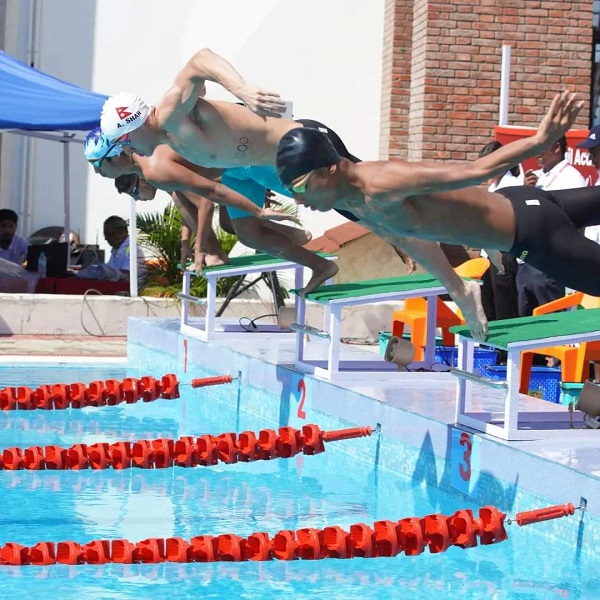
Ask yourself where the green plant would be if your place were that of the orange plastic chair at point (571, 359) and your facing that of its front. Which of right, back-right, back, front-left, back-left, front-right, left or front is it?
right

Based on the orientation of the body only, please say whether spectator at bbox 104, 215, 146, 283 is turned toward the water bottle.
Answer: yes

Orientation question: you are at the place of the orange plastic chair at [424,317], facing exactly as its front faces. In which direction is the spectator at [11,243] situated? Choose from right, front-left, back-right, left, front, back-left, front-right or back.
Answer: right

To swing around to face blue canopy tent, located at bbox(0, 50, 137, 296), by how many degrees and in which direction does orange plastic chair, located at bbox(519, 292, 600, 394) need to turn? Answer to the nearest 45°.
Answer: approximately 90° to its right

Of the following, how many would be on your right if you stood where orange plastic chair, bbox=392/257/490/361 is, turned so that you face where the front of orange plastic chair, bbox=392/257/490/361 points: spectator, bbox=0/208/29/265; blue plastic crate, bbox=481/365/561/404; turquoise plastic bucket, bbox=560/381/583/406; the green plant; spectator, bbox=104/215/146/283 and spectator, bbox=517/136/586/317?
3

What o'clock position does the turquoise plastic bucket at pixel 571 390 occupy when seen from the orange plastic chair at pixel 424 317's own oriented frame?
The turquoise plastic bucket is roughly at 10 o'clock from the orange plastic chair.

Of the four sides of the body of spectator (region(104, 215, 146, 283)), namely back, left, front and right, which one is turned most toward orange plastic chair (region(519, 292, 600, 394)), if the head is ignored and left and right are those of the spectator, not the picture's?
left

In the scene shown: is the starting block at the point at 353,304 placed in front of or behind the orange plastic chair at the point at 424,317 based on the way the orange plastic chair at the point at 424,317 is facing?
in front

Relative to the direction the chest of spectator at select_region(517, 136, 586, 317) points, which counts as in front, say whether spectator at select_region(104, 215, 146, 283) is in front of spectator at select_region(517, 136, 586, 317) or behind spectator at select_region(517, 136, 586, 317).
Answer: in front

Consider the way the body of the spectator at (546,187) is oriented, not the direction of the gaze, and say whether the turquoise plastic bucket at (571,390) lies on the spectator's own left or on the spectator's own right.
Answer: on the spectator's own left

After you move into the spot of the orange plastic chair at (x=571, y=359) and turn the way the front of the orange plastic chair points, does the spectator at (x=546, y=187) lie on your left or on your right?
on your right

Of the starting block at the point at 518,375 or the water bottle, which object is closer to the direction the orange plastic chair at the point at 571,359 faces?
the starting block
